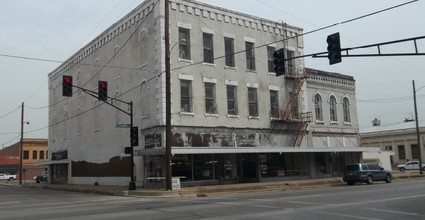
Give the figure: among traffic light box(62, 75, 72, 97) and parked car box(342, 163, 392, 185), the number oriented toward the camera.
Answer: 1

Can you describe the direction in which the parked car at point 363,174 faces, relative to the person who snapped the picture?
facing away from the viewer and to the right of the viewer

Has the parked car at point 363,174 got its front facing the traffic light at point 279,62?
no

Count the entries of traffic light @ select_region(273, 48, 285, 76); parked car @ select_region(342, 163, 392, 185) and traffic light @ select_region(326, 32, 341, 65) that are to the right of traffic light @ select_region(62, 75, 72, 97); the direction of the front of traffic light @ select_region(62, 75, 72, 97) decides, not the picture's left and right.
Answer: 0

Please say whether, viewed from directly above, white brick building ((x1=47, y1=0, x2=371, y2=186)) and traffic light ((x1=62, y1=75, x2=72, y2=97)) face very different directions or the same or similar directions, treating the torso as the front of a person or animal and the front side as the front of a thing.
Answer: same or similar directions

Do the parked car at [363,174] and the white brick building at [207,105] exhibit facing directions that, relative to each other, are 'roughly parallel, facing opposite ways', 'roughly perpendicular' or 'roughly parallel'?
roughly perpendicular

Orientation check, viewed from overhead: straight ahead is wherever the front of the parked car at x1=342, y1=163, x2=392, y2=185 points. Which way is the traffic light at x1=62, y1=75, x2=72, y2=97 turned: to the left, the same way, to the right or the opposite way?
to the right

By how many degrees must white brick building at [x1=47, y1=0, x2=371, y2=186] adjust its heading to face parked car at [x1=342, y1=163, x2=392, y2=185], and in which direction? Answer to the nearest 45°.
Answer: approximately 45° to its left

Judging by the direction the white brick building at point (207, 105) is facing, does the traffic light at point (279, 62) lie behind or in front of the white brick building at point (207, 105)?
in front

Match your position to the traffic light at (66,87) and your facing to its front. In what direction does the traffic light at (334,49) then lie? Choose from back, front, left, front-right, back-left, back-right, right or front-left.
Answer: front-left

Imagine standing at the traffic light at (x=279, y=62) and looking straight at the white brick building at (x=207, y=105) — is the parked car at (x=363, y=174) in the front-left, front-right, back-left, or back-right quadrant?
front-right

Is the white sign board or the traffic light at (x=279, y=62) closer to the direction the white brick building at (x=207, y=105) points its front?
the traffic light

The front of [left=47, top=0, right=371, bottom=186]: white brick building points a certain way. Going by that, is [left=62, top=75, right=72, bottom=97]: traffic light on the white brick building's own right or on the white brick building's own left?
on the white brick building's own right

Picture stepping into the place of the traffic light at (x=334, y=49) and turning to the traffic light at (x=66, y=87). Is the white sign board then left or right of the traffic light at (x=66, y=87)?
right

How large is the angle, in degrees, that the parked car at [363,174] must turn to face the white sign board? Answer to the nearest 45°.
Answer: approximately 180°

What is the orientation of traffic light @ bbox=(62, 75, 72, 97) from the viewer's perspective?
toward the camera

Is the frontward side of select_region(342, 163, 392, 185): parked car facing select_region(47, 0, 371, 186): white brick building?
no

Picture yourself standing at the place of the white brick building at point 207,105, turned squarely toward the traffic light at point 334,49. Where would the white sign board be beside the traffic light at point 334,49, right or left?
right
